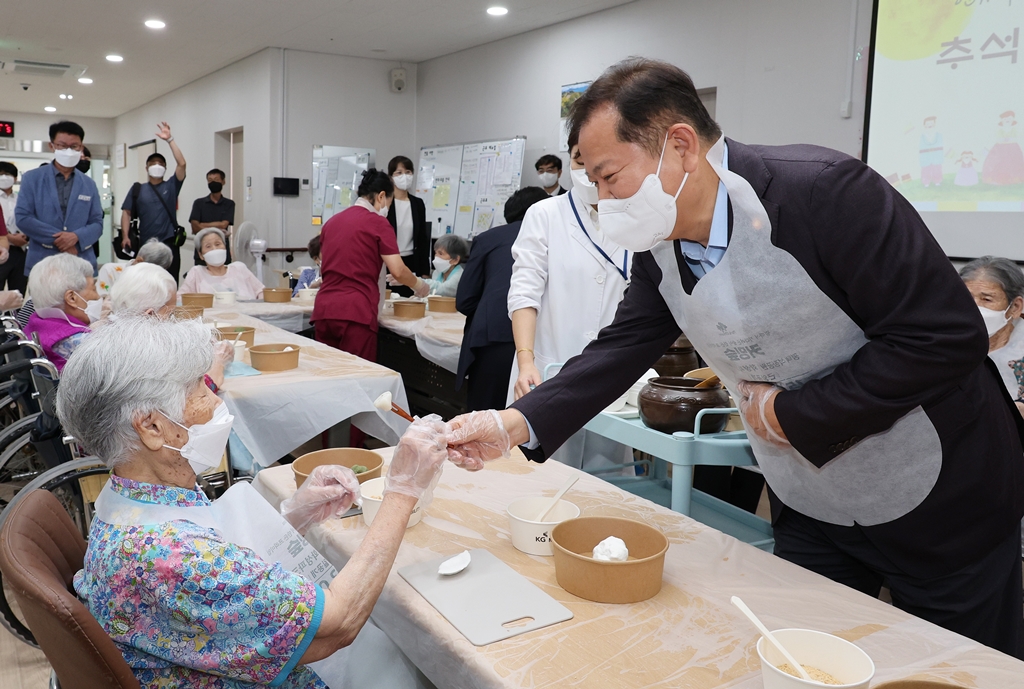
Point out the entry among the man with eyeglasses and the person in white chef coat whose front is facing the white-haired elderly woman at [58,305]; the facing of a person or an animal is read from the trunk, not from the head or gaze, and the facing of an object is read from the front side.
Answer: the man with eyeglasses

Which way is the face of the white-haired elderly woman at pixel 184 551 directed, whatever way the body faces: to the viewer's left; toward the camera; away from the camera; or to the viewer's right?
to the viewer's right

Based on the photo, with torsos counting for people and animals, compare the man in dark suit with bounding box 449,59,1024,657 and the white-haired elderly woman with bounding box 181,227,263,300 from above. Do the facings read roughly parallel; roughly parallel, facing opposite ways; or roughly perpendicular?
roughly perpendicular

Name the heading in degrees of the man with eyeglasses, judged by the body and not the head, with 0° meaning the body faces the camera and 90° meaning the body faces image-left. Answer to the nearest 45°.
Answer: approximately 0°

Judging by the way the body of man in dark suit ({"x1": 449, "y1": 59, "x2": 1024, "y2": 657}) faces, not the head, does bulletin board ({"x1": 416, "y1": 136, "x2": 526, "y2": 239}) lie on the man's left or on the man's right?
on the man's right

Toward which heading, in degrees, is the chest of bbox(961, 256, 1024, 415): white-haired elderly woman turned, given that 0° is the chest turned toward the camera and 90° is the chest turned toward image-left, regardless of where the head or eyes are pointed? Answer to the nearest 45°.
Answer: approximately 45°

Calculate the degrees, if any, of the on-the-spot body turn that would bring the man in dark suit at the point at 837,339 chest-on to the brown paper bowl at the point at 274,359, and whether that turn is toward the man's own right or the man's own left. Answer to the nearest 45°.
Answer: approximately 90° to the man's own right

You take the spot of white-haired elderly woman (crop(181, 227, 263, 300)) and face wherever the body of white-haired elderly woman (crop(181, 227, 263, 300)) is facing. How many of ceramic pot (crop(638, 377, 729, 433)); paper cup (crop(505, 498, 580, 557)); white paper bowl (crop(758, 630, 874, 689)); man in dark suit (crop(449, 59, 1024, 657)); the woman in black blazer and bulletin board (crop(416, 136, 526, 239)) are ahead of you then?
4

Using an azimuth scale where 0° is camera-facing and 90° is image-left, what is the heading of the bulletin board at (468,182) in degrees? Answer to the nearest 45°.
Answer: approximately 45°
